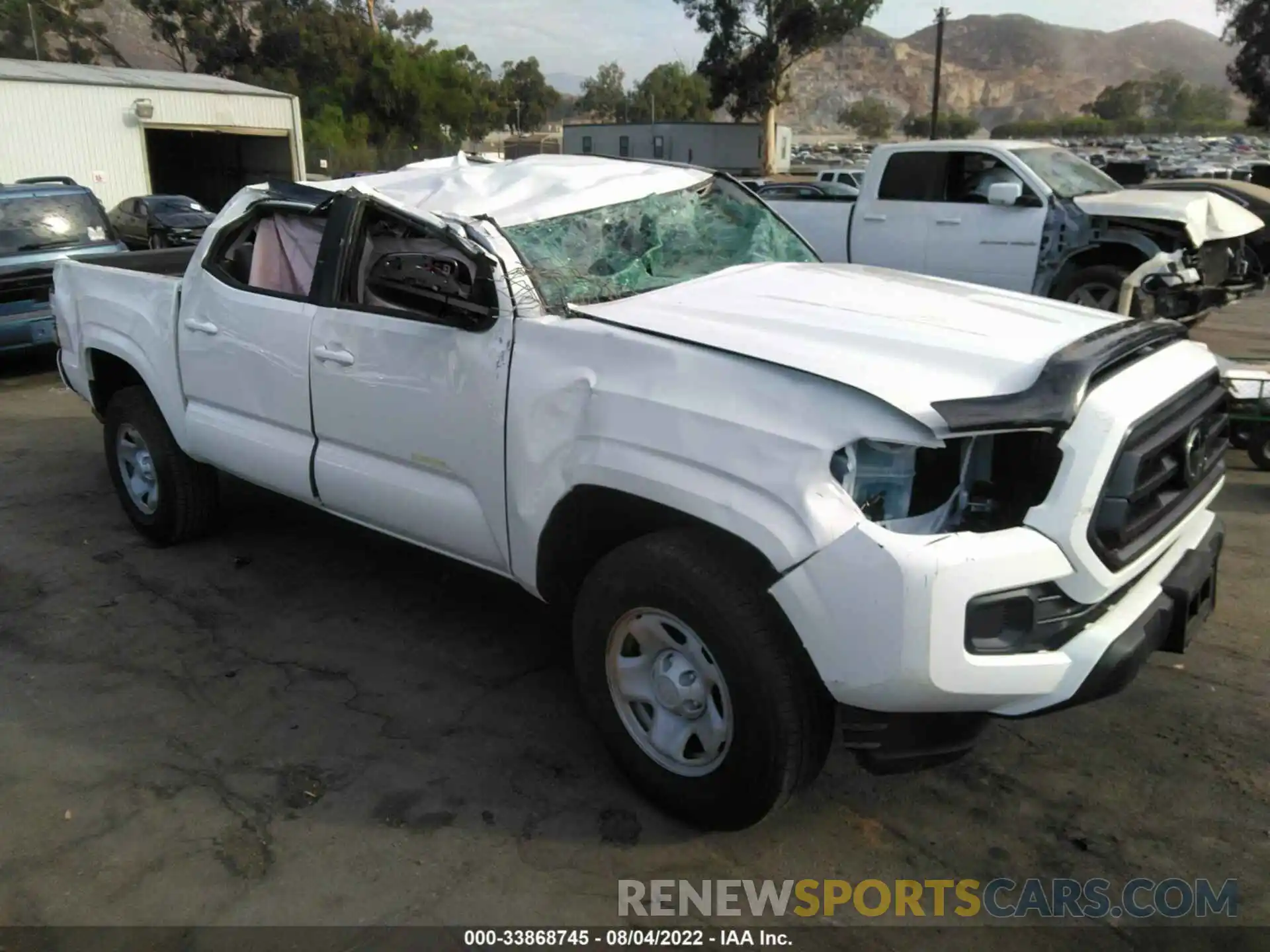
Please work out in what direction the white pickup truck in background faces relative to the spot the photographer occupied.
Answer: facing the viewer and to the right of the viewer

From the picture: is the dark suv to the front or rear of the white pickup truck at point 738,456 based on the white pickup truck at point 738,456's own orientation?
to the rear

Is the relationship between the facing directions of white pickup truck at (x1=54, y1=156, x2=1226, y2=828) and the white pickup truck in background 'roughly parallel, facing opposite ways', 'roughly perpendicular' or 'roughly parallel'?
roughly parallel

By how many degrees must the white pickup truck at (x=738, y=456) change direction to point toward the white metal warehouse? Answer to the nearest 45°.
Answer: approximately 180°

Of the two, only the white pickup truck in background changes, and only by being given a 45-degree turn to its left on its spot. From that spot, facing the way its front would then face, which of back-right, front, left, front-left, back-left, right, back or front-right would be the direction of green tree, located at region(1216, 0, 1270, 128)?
left

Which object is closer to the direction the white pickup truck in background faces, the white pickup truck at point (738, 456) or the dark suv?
the white pickup truck

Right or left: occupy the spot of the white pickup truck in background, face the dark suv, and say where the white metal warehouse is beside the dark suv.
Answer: right

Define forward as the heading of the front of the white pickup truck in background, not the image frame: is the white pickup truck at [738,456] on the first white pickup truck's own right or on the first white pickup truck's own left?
on the first white pickup truck's own right

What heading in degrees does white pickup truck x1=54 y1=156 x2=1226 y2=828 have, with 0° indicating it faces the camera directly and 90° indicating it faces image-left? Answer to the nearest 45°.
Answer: approximately 315°

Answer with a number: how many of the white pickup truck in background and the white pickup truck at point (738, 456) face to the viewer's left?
0

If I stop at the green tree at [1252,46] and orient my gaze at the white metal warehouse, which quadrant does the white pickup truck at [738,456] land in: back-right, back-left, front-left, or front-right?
front-left

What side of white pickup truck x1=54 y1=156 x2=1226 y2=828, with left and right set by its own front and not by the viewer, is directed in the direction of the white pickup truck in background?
left
